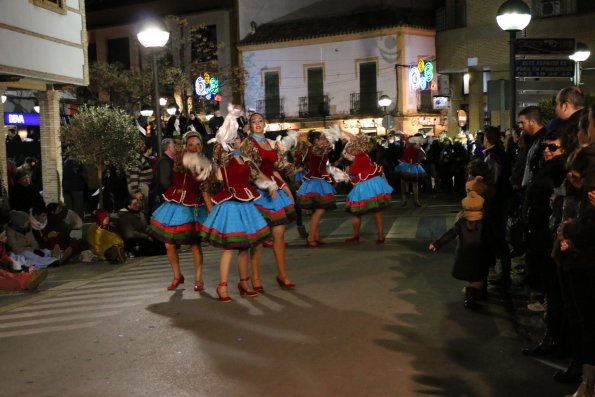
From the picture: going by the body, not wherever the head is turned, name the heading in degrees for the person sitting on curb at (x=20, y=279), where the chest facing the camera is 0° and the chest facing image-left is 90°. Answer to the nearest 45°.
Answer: approximately 270°

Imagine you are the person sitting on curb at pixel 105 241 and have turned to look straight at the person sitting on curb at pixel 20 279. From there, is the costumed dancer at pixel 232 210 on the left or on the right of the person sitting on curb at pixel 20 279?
left

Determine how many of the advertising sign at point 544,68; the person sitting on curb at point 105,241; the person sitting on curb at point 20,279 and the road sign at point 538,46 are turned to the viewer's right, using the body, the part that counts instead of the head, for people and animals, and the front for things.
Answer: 2

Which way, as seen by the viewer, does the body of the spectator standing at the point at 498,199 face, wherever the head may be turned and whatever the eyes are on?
to the viewer's left

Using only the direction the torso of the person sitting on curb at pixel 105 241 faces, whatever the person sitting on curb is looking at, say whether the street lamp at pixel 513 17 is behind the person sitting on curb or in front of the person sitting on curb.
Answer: in front

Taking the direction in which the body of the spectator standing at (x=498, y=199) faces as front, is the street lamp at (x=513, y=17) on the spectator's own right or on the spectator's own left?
on the spectator's own right

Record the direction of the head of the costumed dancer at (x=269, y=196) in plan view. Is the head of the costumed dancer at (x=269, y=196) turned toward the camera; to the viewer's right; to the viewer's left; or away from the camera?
toward the camera

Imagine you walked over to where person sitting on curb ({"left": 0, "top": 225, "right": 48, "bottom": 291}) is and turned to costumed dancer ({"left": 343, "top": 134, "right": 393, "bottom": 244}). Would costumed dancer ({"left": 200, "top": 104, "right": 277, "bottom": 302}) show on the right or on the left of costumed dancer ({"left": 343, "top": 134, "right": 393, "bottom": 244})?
right

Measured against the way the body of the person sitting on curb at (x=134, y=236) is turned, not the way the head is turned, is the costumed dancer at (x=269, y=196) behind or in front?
in front

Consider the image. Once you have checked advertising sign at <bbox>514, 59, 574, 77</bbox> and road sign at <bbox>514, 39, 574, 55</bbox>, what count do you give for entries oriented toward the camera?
2

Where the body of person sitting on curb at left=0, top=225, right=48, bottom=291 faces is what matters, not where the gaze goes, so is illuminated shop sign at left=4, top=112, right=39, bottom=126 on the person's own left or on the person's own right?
on the person's own left

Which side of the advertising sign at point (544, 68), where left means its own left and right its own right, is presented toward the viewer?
front

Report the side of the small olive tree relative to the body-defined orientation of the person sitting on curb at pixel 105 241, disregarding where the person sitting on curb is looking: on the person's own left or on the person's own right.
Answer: on the person's own left

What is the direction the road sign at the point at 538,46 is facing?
toward the camera

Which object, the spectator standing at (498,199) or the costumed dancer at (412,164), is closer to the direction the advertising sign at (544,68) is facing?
the spectator standing

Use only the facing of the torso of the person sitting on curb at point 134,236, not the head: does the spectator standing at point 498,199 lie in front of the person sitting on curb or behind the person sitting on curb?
in front

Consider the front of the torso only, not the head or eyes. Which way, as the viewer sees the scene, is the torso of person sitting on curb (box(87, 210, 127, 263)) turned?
to the viewer's right
